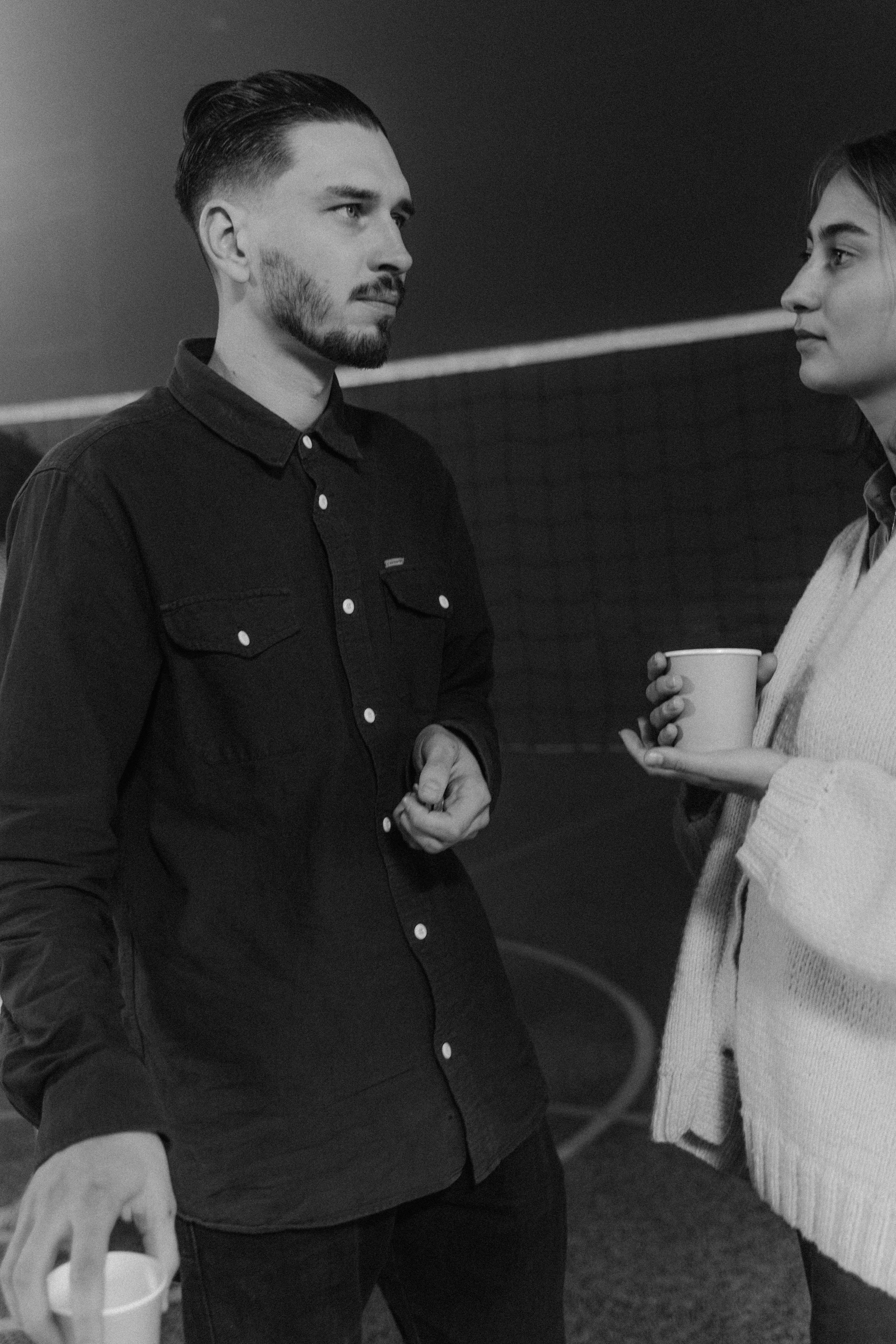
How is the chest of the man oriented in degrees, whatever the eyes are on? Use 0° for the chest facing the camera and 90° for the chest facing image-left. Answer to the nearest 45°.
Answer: approximately 315°

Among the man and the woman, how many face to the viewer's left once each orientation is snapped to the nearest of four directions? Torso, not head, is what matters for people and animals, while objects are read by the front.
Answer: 1

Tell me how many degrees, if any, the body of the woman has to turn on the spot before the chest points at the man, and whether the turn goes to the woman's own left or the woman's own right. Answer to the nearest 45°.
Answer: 0° — they already face them

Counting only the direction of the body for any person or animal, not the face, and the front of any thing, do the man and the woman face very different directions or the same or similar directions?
very different directions

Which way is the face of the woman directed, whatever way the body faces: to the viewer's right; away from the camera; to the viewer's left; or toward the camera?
to the viewer's left

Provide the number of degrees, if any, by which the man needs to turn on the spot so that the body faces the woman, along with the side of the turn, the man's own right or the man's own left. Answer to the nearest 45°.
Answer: approximately 45° to the man's own left

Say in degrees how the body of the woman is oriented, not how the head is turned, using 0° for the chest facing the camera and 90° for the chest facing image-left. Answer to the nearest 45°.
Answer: approximately 90°
